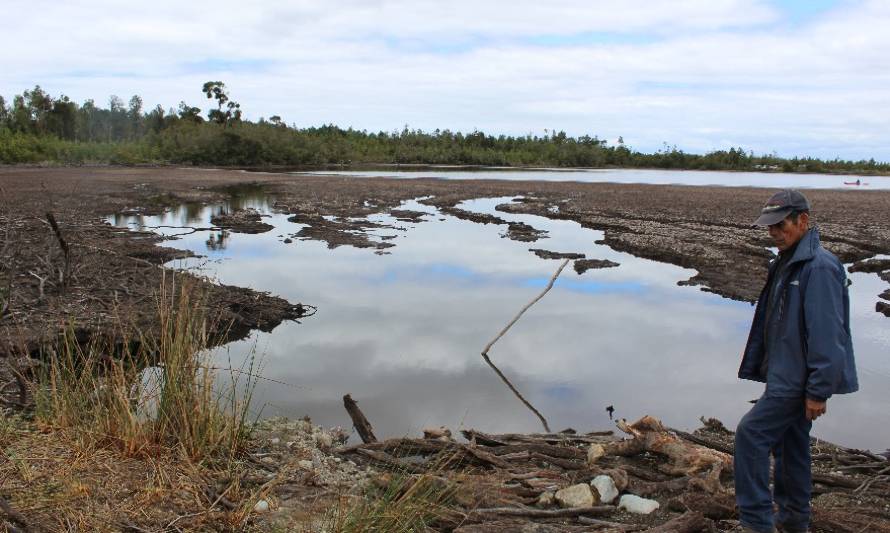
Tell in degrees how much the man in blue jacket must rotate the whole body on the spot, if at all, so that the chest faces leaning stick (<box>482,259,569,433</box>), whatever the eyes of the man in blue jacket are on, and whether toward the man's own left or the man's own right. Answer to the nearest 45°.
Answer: approximately 90° to the man's own right

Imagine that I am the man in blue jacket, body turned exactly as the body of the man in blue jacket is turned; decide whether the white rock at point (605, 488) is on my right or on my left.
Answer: on my right

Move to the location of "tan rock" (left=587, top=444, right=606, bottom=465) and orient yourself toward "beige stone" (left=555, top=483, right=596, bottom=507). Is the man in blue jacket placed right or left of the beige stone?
left

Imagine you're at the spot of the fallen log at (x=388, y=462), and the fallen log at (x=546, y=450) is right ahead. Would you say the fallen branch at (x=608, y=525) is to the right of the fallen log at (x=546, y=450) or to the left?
right

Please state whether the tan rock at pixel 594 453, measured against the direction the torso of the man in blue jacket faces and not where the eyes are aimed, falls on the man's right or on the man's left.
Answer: on the man's right

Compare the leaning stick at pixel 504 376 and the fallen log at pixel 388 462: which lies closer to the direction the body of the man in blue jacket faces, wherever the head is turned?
the fallen log

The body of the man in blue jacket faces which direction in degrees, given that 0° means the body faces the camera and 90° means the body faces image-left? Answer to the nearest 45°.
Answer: approximately 45°

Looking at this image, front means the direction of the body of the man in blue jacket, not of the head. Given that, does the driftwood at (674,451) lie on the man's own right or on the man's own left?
on the man's own right

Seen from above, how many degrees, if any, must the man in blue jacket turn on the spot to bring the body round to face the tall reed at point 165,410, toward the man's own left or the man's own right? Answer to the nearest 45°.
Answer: approximately 45° to the man's own right
